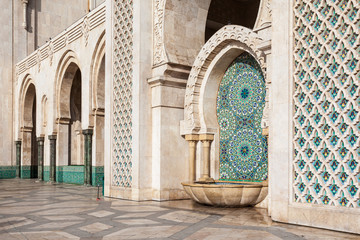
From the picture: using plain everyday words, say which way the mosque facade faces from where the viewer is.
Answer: facing the viewer and to the left of the viewer
